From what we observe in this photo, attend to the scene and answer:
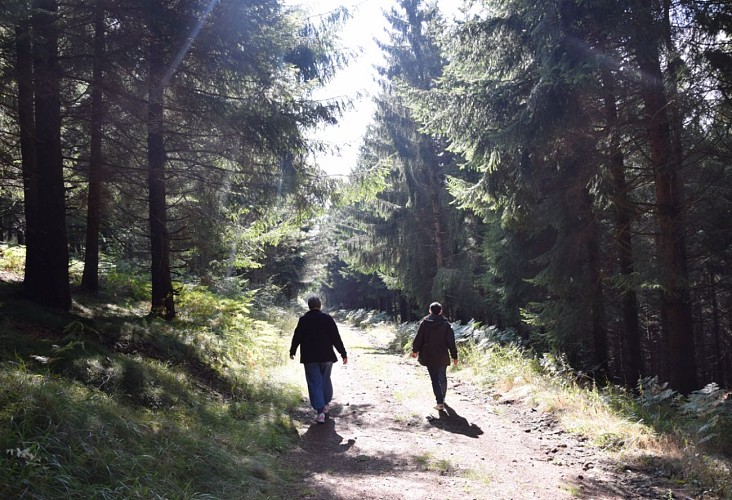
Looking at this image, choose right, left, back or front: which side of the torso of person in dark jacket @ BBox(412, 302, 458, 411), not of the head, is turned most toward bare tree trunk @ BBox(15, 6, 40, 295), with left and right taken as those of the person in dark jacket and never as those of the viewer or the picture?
left

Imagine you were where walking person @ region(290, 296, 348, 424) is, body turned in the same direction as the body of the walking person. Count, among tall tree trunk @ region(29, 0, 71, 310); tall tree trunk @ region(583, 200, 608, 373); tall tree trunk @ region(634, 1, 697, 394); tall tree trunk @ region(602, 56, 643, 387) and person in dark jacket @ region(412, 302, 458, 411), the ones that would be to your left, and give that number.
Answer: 1

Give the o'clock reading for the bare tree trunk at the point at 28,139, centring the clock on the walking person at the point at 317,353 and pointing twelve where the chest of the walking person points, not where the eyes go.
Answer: The bare tree trunk is roughly at 9 o'clock from the walking person.

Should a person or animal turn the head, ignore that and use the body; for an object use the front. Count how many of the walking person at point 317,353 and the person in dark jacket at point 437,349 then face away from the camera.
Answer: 2

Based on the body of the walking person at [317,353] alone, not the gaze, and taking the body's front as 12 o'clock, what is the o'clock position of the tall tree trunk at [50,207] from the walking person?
The tall tree trunk is roughly at 9 o'clock from the walking person.

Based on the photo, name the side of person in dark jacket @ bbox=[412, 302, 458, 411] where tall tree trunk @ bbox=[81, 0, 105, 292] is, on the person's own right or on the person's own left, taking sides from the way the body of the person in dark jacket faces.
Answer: on the person's own left

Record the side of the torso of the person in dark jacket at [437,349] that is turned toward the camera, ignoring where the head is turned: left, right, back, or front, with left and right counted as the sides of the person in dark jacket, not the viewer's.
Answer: back

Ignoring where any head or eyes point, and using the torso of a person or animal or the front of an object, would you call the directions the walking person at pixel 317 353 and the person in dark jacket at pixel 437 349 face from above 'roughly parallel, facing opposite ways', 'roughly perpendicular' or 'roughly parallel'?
roughly parallel

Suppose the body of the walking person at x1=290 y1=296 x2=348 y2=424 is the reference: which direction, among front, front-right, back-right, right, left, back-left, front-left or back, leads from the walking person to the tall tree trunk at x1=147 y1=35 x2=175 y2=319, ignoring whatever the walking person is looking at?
front-left

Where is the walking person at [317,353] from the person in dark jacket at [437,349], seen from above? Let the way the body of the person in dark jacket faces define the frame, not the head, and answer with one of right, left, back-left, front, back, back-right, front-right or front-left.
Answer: back-left

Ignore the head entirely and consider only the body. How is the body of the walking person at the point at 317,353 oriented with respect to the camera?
away from the camera

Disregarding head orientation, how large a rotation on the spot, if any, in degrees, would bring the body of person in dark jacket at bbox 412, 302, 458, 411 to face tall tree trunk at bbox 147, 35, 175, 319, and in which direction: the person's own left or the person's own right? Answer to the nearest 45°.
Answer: approximately 90° to the person's own left

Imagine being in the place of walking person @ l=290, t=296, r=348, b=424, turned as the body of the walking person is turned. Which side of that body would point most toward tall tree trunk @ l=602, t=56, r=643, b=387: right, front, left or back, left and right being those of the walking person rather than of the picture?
right
